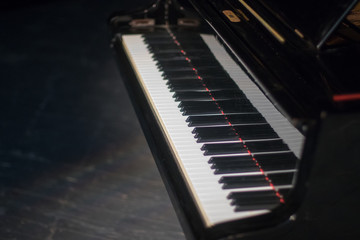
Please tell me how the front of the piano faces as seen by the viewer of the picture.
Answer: facing to the left of the viewer
